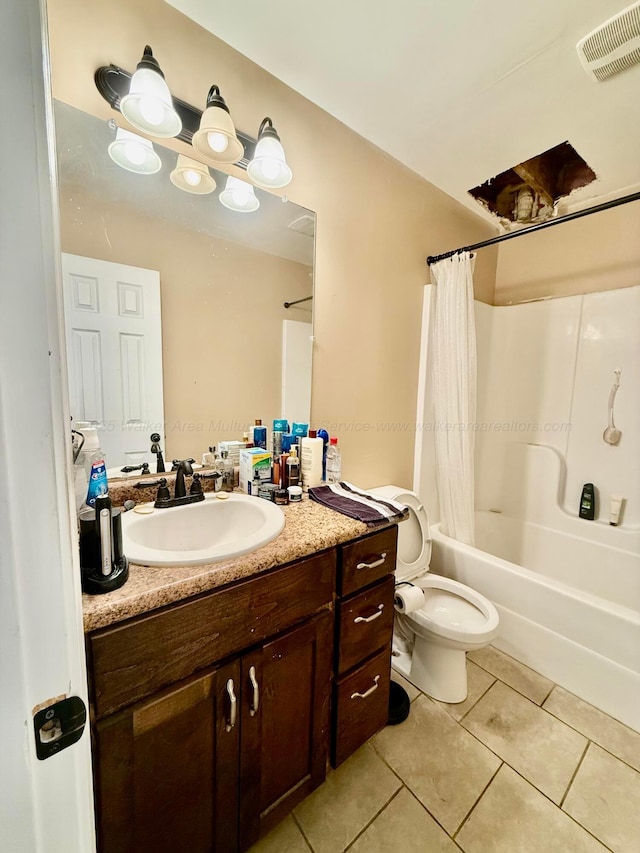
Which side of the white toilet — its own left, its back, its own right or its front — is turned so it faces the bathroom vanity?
right

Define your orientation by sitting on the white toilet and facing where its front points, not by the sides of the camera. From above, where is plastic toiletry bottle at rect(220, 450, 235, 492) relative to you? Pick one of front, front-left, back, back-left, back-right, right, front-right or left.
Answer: right

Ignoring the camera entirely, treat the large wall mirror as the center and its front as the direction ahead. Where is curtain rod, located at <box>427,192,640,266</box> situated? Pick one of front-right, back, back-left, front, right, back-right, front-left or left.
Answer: front-left

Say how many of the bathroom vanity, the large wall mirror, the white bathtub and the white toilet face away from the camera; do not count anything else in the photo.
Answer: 0

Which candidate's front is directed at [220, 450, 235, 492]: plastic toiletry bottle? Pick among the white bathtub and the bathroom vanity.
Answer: the white bathtub

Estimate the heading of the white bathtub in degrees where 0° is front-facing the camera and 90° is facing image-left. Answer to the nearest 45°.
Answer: approximately 45°

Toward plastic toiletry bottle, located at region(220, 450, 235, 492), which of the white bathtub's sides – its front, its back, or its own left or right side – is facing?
front

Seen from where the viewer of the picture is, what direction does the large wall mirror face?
facing the viewer and to the right of the viewer

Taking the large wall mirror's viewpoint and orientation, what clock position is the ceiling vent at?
The ceiling vent is roughly at 11 o'clock from the large wall mirror.

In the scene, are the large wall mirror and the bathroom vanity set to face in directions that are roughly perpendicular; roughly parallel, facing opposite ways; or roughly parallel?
roughly parallel

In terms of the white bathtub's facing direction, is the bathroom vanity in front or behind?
in front

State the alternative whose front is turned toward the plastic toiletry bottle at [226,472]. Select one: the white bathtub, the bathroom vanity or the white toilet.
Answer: the white bathtub
